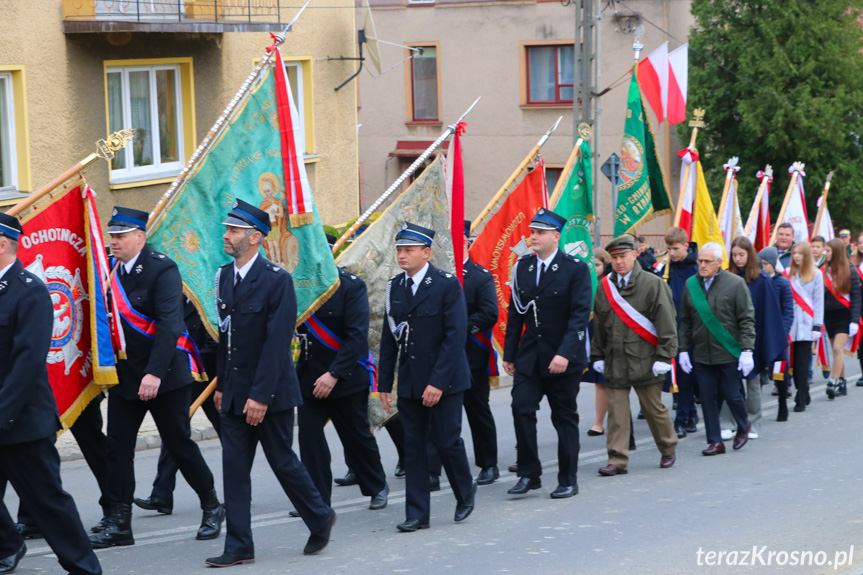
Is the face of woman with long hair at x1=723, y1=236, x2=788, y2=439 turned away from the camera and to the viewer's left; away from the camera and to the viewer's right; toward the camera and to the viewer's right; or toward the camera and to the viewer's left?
toward the camera and to the viewer's left

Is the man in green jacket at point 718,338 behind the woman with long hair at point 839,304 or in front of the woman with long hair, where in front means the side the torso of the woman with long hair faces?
in front

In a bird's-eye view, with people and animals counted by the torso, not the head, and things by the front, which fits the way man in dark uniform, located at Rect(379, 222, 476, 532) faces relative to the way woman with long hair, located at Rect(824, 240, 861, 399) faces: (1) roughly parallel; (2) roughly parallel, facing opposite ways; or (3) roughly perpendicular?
roughly parallel

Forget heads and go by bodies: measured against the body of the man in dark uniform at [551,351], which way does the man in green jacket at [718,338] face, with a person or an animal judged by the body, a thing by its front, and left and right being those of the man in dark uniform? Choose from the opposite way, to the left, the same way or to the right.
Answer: the same way

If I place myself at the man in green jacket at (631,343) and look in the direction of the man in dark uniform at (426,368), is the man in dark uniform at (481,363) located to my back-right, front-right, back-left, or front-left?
front-right

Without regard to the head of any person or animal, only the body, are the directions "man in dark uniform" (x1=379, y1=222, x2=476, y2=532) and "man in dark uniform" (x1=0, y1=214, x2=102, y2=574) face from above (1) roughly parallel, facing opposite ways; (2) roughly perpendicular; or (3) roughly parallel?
roughly parallel

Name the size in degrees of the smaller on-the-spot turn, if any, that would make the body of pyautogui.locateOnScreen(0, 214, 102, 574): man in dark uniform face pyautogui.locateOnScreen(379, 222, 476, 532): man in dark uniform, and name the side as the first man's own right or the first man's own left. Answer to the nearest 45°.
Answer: approximately 135° to the first man's own left

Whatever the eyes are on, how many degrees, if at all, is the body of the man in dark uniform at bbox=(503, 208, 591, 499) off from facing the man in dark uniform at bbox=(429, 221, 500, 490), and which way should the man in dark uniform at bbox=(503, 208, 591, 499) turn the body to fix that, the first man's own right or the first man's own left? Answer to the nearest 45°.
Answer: approximately 90° to the first man's own right

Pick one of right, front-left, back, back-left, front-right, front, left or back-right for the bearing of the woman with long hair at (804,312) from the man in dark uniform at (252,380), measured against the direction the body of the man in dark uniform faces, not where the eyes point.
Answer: back

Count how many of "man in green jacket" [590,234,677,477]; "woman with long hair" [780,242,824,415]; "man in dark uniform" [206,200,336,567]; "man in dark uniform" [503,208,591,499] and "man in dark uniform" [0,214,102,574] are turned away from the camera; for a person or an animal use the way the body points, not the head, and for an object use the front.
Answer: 0

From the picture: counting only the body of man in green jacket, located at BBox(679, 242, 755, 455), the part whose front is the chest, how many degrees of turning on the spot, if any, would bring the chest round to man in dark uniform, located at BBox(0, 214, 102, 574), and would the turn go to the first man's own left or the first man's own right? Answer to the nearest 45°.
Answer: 0° — they already face them

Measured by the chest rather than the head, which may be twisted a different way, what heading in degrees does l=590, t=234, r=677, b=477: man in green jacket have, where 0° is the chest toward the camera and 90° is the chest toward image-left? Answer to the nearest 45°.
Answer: approximately 45°

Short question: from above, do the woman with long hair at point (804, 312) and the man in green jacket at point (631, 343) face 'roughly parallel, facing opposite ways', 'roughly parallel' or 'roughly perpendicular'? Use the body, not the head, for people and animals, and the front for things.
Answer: roughly parallel

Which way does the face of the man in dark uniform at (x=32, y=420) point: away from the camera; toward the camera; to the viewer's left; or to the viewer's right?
to the viewer's left

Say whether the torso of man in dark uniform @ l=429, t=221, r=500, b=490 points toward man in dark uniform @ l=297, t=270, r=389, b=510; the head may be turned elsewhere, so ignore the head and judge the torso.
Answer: yes

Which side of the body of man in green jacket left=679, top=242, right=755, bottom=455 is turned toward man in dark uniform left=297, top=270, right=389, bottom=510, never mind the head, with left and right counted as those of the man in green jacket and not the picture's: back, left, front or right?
front

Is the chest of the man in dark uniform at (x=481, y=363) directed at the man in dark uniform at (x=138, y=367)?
yes

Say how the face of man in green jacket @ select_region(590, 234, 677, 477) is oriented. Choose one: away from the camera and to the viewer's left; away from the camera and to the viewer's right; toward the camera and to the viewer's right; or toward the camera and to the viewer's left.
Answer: toward the camera and to the viewer's left

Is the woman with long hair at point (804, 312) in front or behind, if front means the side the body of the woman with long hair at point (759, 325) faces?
behind

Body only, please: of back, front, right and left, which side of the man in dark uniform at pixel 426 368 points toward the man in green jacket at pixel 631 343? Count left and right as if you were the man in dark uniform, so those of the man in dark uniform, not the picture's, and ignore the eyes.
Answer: back

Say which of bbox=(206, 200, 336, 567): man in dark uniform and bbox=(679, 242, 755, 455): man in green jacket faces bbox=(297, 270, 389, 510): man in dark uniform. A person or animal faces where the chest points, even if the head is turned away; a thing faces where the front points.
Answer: the man in green jacket
